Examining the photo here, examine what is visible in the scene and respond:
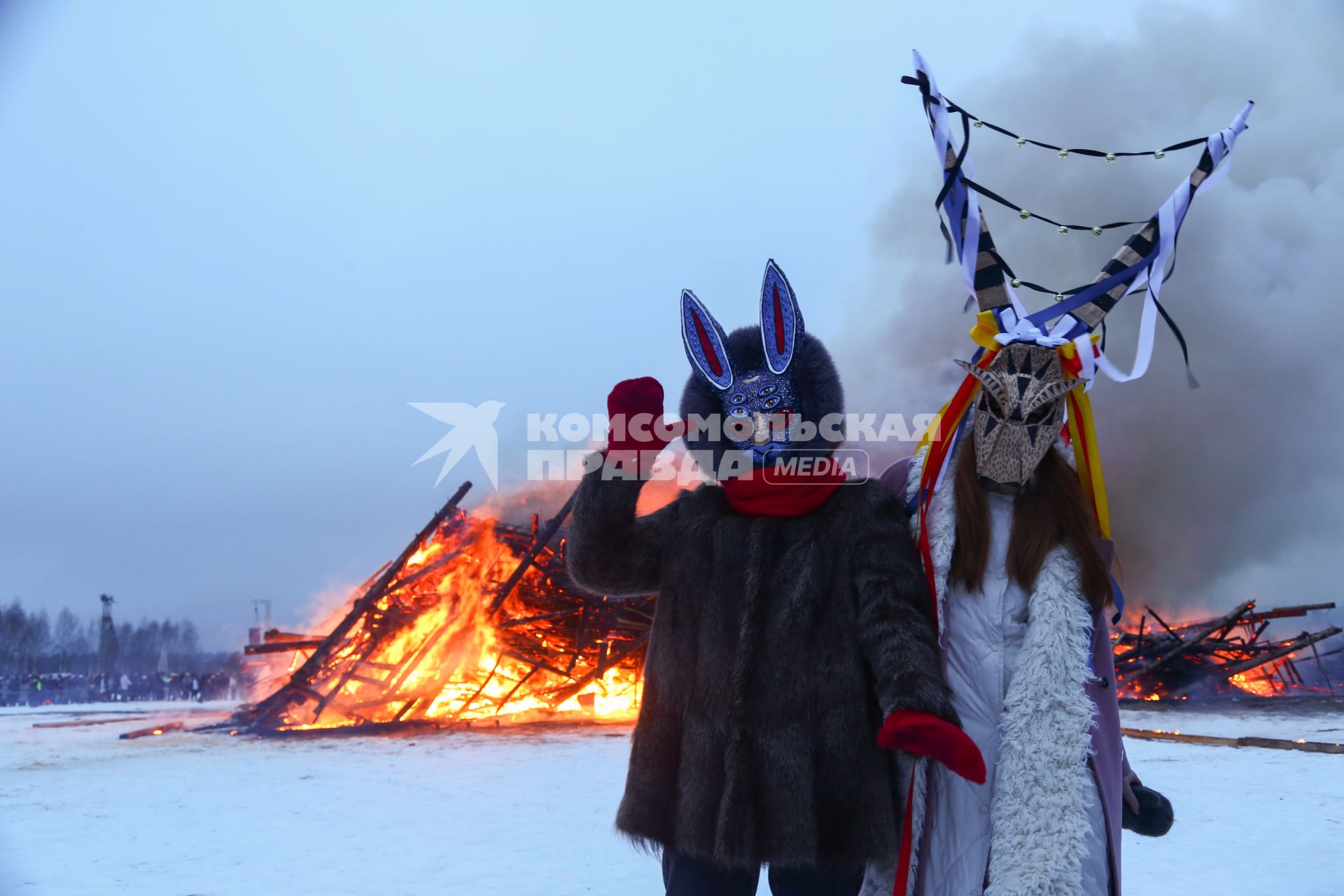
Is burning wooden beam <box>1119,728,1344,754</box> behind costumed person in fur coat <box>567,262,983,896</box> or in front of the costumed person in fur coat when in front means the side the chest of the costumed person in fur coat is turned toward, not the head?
behind

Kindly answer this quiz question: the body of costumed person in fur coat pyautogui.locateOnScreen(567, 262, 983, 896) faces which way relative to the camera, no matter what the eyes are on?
toward the camera

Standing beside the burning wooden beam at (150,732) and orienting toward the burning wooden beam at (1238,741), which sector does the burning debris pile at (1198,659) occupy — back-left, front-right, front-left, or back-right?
front-left

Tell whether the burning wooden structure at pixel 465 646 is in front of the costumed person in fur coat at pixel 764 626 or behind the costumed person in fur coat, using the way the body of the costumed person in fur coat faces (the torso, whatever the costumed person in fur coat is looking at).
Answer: behind

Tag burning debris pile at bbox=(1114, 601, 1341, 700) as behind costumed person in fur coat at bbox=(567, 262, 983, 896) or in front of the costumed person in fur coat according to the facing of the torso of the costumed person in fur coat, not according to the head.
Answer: behind

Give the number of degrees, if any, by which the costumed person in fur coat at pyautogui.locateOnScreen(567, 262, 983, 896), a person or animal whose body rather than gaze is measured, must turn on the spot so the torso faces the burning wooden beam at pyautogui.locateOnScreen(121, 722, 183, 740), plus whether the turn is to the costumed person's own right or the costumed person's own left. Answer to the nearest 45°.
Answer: approximately 135° to the costumed person's own right
